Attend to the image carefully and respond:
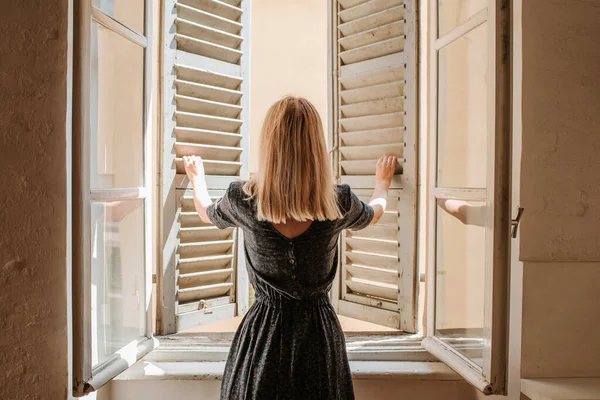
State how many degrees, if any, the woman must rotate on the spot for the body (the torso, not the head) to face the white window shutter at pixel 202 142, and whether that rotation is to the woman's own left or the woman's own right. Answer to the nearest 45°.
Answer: approximately 45° to the woman's own left

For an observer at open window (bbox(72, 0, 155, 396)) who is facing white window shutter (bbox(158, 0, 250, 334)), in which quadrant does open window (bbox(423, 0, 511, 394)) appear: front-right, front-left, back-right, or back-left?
front-right

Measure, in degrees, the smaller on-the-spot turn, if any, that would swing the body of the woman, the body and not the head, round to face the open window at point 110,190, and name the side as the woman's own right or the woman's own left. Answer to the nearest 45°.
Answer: approximately 90° to the woman's own left

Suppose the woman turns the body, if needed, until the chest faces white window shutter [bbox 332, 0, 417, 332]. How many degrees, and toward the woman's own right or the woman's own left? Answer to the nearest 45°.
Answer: approximately 45° to the woman's own right

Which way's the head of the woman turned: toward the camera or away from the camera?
away from the camera

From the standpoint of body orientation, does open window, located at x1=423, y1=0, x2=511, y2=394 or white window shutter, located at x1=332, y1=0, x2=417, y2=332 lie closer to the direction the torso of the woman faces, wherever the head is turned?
the white window shutter

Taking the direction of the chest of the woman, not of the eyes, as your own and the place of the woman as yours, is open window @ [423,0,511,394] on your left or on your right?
on your right

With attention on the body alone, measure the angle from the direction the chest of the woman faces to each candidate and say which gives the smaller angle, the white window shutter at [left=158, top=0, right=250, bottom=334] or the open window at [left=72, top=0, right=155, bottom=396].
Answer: the white window shutter

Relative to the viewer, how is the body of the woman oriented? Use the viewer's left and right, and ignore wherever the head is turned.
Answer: facing away from the viewer
